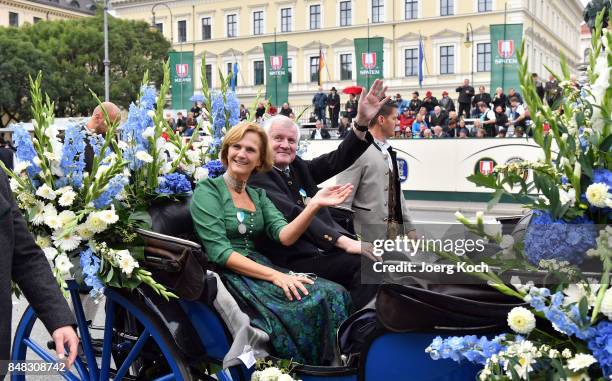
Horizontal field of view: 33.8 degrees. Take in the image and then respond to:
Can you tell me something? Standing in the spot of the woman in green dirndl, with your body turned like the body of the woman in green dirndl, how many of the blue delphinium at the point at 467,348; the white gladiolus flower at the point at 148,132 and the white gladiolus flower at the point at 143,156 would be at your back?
2

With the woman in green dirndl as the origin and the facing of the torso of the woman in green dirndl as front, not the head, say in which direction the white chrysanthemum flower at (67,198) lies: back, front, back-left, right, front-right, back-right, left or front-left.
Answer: back-right

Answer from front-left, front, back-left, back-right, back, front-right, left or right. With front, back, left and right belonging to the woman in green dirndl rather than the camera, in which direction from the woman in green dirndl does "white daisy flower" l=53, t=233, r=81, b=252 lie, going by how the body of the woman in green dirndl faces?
back-right

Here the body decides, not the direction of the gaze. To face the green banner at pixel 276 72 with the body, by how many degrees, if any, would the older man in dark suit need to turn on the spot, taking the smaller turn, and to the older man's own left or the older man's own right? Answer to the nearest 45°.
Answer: approximately 135° to the older man's own left

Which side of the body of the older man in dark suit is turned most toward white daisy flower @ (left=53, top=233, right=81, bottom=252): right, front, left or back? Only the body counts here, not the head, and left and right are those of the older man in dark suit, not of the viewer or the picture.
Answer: right

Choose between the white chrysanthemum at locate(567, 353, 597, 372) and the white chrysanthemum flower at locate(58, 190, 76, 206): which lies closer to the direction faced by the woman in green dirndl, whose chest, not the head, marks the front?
the white chrysanthemum at locate(567, 353, 597, 372)

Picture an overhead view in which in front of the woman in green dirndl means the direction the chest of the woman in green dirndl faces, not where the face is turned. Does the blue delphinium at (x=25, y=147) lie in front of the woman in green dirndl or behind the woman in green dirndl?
behind

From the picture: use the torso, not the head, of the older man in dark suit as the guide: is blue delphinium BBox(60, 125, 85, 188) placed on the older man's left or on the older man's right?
on the older man's right
